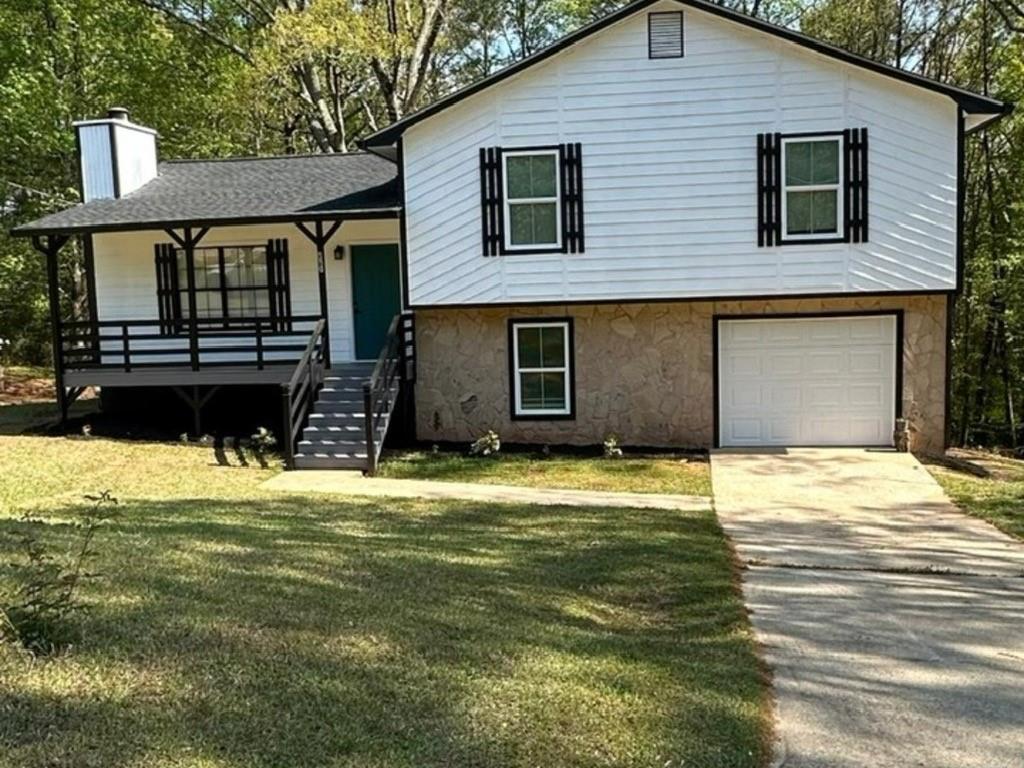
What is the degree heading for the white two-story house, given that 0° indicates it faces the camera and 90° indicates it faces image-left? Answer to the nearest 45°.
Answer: approximately 0°

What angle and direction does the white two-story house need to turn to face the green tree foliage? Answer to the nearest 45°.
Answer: approximately 135° to its right

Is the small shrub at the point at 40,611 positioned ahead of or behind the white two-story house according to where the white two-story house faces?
ahead
